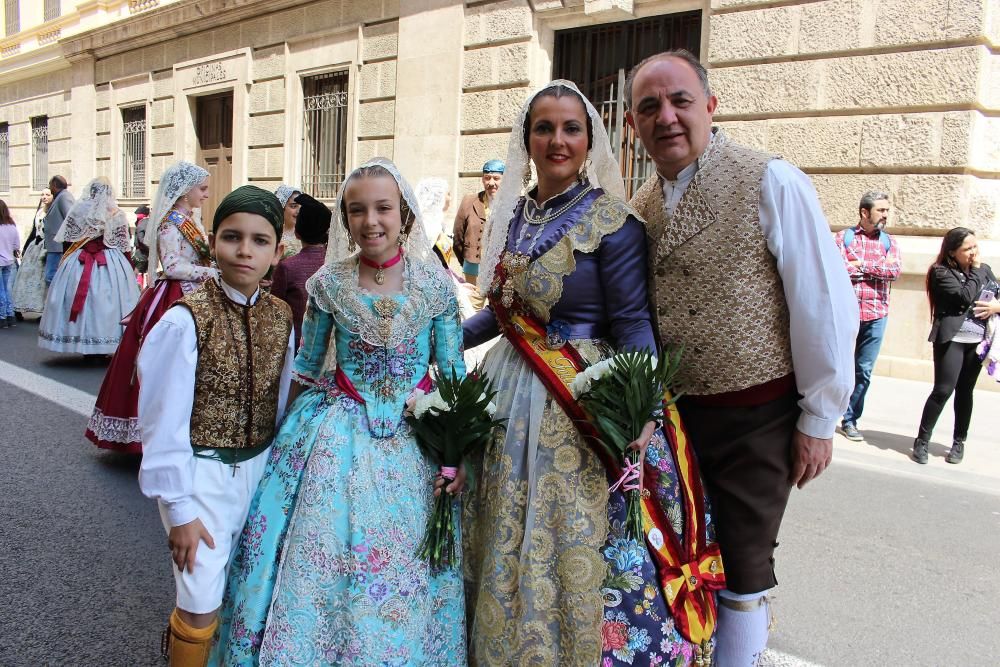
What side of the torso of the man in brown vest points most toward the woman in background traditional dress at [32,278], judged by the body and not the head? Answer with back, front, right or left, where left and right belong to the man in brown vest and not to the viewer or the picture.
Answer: right

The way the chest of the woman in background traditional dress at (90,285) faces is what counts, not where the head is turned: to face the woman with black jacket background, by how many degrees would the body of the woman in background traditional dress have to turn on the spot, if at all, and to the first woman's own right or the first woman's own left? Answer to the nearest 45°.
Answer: approximately 135° to the first woman's own right

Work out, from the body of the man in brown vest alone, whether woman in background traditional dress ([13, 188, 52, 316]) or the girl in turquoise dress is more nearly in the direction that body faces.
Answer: the girl in turquoise dress

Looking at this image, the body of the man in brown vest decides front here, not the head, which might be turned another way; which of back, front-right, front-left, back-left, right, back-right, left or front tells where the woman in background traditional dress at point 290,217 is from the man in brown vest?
right

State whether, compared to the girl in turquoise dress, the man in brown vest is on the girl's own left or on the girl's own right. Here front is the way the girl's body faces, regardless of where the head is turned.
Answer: on the girl's own left

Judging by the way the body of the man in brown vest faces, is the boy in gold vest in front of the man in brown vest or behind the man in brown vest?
in front
